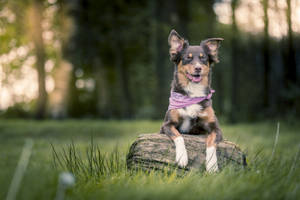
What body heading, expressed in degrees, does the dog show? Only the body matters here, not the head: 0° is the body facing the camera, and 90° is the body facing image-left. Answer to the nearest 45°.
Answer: approximately 0°

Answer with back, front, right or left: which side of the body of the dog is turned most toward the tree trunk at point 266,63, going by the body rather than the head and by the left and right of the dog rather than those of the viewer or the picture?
back

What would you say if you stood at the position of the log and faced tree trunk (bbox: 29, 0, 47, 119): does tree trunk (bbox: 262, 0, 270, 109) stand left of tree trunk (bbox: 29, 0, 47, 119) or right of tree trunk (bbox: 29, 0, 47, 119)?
right

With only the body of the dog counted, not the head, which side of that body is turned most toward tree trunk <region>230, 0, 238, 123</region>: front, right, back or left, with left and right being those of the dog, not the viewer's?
back

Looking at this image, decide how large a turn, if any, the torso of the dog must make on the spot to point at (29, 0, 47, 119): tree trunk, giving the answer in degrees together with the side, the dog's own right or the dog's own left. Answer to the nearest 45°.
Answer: approximately 135° to the dog's own right
